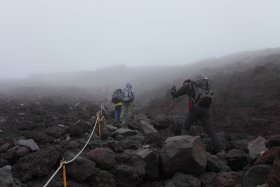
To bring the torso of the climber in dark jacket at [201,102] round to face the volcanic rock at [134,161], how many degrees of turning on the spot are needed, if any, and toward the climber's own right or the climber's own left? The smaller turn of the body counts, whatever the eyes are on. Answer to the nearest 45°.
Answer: approximately 90° to the climber's own left

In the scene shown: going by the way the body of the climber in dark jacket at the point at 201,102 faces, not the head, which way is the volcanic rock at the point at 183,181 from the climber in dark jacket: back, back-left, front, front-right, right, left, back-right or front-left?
back-left

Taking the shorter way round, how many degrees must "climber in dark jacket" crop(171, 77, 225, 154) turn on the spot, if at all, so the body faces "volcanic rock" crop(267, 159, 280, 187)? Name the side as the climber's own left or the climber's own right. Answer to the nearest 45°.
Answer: approximately 135° to the climber's own left

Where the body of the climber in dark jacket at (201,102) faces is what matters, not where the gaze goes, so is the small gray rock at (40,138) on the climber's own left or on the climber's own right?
on the climber's own left

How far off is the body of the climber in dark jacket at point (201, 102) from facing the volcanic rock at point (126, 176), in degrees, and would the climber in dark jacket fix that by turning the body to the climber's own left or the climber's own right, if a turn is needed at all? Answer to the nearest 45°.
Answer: approximately 90° to the climber's own left

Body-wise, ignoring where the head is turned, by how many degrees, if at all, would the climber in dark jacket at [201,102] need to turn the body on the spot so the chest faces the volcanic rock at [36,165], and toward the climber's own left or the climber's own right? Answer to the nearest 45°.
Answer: approximately 90° to the climber's own left

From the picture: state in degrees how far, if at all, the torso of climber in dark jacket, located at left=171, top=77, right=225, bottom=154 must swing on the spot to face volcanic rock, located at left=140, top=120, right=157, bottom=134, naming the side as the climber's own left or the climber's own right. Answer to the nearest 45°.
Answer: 0° — they already face it

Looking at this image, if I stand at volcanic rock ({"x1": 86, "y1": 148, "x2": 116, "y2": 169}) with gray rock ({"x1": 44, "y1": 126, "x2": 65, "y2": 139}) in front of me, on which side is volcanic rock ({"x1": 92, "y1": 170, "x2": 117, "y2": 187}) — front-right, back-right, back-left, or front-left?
back-left

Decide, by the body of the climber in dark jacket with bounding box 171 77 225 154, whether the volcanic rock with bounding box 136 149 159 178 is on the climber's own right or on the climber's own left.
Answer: on the climber's own left

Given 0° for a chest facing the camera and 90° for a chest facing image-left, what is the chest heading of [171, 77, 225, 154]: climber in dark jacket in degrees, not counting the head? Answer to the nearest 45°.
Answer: approximately 135°

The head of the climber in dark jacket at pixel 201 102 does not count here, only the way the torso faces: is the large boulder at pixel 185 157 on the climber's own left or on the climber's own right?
on the climber's own left

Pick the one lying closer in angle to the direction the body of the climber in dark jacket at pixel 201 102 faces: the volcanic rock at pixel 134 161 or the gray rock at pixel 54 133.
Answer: the gray rock

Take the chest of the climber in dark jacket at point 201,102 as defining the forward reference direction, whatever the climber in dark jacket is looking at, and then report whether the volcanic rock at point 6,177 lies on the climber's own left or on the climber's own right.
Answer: on the climber's own left

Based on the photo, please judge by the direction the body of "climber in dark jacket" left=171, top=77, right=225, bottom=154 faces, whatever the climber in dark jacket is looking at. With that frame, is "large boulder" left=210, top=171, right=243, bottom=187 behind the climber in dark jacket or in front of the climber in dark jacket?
behind
